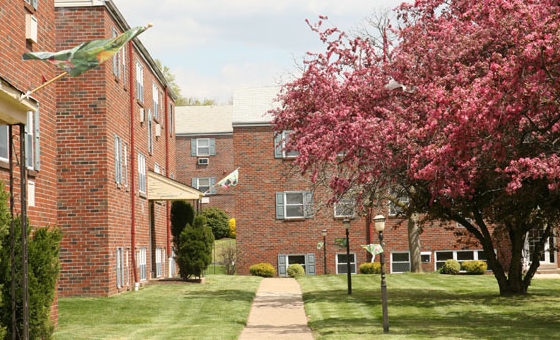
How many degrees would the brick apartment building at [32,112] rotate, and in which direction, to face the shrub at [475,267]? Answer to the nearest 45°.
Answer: approximately 90° to its left

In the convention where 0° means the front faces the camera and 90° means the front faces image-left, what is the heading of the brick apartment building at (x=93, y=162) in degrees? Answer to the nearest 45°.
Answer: approximately 270°

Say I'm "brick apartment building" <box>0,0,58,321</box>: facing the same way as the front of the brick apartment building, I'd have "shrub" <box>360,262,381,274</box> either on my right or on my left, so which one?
on my left

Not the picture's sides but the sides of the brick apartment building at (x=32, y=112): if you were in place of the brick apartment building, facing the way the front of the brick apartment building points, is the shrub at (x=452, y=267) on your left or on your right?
on your left

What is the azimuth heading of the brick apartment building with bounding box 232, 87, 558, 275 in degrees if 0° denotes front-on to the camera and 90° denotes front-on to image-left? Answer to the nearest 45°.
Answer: approximately 0°

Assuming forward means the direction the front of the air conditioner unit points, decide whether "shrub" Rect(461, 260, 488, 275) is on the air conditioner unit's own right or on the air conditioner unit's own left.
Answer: on the air conditioner unit's own left

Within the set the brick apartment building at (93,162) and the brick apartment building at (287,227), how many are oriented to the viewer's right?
1
